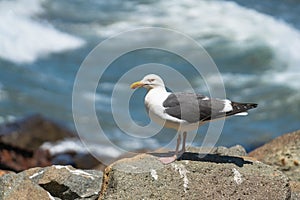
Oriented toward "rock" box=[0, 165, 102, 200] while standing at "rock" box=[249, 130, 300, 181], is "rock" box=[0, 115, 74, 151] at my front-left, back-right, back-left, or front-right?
front-right

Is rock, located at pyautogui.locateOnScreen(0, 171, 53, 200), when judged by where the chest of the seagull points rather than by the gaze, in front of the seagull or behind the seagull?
in front

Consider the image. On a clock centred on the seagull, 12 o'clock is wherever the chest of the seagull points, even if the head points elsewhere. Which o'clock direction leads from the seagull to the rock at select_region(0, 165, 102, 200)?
The rock is roughly at 11 o'clock from the seagull.

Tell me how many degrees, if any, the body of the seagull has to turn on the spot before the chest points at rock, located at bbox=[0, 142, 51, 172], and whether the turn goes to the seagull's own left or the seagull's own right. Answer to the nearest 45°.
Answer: approximately 45° to the seagull's own right

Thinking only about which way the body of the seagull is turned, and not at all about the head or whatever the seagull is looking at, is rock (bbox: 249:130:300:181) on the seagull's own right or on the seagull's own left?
on the seagull's own right

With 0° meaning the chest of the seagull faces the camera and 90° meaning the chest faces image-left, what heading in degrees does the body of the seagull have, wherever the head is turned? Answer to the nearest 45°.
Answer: approximately 90°

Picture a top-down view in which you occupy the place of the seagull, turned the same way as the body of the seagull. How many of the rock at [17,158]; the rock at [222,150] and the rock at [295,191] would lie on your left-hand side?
0

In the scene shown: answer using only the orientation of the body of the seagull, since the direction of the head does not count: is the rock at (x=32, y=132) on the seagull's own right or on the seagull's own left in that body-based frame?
on the seagull's own right
